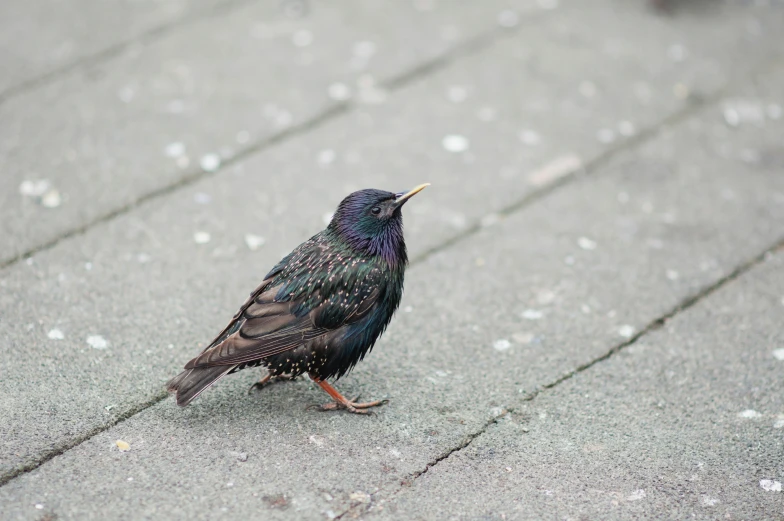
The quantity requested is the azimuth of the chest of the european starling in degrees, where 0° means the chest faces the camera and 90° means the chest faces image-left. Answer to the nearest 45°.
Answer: approximately 270°
